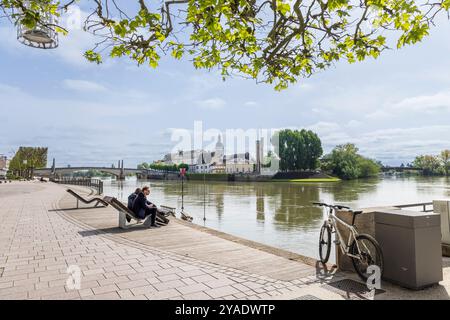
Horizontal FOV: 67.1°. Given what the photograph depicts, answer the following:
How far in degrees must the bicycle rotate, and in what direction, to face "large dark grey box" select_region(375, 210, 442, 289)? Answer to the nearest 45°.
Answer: approximately 135° to its right

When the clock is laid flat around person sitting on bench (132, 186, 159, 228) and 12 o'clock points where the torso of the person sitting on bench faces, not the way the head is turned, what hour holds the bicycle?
The bicycle is roughly at 2 o'clock from the person sitting on bench.

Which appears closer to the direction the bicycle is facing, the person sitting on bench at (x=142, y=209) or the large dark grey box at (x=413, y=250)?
the person sitting on bench

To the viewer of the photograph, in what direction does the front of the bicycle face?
facing away from the viewer and to the left of the viewer

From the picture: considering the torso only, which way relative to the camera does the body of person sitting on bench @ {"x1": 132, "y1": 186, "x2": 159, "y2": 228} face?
to the viewer's right

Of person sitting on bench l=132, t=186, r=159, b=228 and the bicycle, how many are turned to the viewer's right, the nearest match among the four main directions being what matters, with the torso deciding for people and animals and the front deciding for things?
1

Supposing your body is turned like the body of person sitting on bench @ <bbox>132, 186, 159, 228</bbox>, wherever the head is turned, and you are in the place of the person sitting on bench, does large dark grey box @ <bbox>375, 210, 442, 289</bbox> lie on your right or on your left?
on your right
